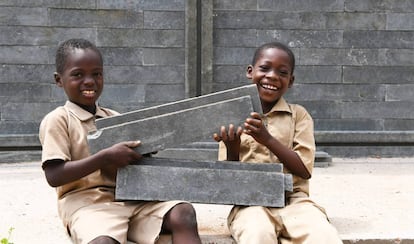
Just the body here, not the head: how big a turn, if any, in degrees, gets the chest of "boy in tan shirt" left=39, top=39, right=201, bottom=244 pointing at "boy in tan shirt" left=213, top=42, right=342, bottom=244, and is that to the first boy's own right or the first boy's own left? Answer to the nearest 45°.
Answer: approximately 45° to the first boy's own left

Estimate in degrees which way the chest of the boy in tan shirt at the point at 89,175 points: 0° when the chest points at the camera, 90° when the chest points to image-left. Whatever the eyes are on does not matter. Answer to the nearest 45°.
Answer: approximately 315°
